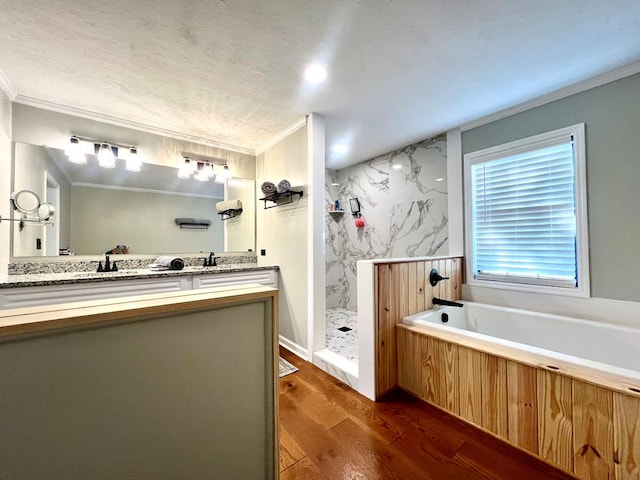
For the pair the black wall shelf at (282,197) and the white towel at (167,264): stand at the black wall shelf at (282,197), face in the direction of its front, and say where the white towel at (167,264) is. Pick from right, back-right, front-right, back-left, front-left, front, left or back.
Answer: front-right

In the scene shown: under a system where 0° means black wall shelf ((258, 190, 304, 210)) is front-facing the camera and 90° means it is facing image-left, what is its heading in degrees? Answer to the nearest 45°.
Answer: approximately 45°

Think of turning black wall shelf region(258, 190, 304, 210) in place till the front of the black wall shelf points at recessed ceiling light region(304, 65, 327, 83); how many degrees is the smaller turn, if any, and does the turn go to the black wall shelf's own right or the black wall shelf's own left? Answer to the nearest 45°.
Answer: approximately 45° to the black wall shelf's own left

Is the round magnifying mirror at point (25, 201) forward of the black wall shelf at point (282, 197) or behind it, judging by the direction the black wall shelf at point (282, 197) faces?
forward

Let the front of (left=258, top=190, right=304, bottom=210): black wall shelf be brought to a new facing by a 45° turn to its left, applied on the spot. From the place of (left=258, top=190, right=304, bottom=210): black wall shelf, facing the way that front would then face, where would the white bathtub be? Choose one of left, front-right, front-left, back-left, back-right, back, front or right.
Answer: front-left

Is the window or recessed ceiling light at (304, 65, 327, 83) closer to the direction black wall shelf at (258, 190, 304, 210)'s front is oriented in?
the recessed ceiling light

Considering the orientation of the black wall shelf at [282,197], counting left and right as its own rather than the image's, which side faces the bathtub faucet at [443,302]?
left

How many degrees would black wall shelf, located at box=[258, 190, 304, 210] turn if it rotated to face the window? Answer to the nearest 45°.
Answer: approximately 135° to its left
